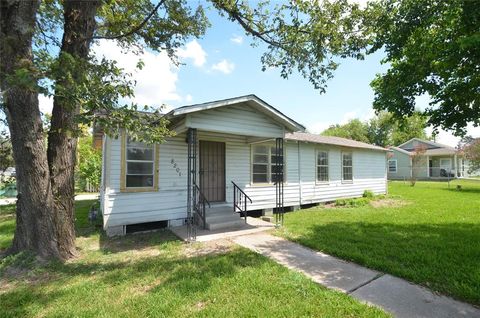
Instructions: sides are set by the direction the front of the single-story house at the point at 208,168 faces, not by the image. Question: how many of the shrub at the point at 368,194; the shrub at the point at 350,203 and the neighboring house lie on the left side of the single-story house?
3

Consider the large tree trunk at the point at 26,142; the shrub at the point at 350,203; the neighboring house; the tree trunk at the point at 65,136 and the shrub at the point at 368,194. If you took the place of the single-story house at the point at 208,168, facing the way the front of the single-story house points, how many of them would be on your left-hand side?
3

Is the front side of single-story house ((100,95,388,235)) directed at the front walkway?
yes

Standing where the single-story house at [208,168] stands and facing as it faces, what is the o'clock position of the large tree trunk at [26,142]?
The large tree trunk is roughly at 3 o'clock from the single-story house.

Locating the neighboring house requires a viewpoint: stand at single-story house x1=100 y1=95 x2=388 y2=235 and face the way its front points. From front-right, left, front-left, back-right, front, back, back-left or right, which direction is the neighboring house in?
left

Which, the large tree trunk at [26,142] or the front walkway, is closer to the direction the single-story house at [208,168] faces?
the front walkway

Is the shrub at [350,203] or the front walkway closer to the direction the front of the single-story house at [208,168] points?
the front walkway

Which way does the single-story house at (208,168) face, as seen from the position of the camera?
facing the viewer and to the right of the viewer

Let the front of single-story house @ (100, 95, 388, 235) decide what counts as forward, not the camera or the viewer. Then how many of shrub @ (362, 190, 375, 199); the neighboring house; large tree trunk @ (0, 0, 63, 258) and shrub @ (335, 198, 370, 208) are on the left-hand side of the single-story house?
3

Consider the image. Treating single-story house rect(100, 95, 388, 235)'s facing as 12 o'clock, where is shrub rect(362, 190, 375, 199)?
The shrub is roughly at 9 o'clock from the single-story house.

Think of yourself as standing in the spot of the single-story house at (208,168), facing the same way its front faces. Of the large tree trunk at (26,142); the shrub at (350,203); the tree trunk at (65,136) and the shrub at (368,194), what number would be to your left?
2

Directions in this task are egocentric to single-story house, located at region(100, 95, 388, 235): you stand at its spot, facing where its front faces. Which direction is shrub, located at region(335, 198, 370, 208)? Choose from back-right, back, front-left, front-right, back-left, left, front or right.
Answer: left

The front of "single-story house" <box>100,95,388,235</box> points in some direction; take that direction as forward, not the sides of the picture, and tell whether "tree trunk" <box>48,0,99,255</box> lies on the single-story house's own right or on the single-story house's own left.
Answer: on the single-story house's own right
